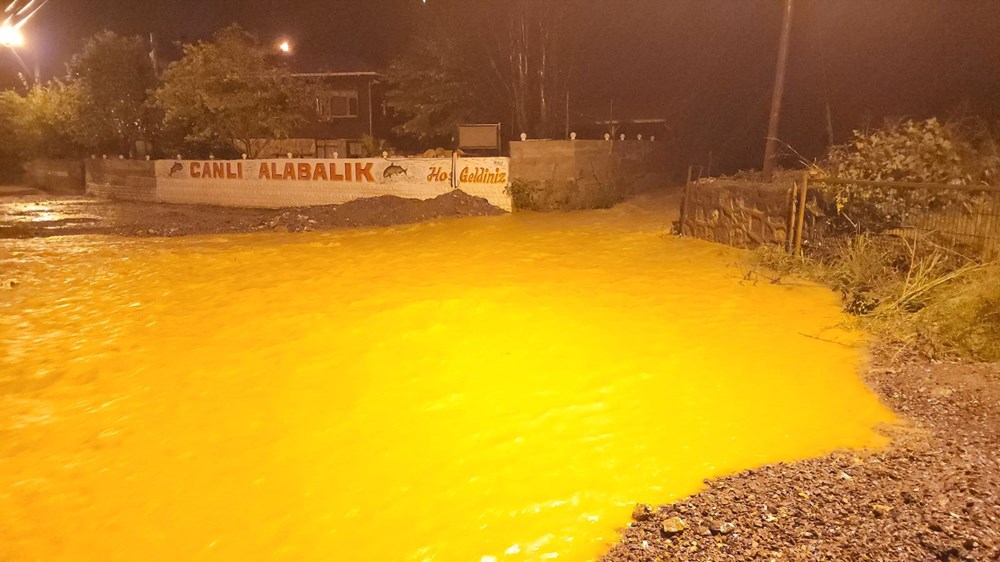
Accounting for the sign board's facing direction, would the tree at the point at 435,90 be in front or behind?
behind

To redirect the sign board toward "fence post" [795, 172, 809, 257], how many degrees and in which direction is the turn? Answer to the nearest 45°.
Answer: approximately 45° to its left

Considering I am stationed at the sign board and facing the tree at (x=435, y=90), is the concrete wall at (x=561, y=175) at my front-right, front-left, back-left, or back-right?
back-right

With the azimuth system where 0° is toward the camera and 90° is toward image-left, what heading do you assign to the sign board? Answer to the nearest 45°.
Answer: approximately 0°

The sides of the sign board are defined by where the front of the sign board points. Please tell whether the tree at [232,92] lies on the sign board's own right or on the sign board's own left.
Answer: on the sign board's own right

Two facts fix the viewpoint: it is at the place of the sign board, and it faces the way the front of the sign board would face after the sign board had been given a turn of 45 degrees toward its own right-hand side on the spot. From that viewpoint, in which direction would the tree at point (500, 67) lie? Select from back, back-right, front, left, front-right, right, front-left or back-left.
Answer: back-right

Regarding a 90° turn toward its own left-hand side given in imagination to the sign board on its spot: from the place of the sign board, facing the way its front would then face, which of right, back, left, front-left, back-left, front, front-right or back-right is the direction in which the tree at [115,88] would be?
back-left

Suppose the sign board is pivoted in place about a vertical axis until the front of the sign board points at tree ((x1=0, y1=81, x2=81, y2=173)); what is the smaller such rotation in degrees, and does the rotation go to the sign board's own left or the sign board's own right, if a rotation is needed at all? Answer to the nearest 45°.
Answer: approximately 135° to the sign board's own right
